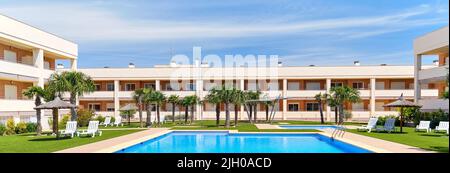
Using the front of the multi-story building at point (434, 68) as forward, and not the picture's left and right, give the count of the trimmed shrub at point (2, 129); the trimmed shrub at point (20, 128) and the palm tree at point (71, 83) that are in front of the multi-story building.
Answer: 3

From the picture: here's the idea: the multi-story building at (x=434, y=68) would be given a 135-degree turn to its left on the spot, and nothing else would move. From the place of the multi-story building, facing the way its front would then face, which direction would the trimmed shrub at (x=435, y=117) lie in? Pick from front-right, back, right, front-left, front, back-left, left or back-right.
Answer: right

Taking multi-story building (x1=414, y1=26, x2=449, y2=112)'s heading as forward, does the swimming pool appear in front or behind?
in front

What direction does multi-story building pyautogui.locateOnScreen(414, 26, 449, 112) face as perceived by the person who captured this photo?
facing the viewer and to the left of the viewer

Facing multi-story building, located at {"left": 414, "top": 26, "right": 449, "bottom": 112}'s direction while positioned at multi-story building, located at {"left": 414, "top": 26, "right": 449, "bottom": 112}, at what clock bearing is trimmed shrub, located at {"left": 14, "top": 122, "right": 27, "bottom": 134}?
The trimmed shrub is roughly at 12 o'clock from the multi-story building.

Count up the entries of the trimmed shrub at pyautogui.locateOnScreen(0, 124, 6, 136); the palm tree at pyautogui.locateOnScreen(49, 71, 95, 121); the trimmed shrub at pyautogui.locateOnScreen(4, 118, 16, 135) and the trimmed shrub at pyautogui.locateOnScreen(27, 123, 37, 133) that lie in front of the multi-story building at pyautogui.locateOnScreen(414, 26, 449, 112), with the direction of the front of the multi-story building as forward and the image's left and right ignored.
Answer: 4

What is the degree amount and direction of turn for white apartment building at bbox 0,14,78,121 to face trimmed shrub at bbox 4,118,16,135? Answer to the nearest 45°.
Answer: approximately 45° to its right

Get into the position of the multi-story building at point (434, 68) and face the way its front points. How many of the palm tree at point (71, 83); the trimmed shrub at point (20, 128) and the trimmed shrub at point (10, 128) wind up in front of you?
3

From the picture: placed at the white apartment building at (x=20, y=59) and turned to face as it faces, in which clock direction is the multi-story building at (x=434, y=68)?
The multi-story building is roughly at 11 o'clock from the white apartment building.

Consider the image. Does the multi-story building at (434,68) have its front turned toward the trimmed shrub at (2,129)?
yes

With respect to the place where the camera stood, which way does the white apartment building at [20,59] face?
facing the viewer and to the right of the viewer
